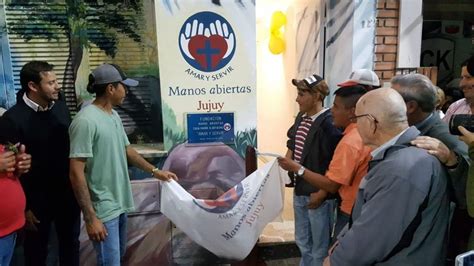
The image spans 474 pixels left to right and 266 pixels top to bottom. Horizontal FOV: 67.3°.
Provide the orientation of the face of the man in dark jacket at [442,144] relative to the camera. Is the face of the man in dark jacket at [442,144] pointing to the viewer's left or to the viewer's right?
to the viewer's left

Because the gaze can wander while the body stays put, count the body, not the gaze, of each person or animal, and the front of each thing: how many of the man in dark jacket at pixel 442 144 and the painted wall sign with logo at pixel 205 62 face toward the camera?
1

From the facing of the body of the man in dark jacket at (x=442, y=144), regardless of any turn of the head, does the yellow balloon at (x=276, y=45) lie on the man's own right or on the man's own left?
on the man's own right

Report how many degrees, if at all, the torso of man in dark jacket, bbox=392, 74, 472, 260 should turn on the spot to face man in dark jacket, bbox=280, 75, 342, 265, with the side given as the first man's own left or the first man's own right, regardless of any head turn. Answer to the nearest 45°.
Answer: approximately 45° to the first man's own right

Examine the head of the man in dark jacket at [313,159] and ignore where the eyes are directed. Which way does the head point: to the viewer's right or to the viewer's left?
to the viewer's left

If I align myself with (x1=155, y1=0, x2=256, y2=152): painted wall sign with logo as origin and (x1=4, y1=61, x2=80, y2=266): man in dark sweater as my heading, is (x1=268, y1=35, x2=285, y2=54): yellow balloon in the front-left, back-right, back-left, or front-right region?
back-right

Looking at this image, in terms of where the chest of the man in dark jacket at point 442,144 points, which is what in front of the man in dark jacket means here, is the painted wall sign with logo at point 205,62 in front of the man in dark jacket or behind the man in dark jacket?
in front

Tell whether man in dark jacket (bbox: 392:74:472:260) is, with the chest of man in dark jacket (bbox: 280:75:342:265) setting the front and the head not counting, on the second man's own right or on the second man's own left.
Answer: on the second man's own left

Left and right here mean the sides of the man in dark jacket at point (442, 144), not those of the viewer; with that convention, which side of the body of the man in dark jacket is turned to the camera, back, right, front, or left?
left

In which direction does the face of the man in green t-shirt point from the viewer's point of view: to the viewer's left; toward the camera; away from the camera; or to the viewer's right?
to the viewer's right

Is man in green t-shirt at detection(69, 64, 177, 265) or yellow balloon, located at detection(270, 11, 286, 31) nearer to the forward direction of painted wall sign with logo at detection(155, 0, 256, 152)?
the man in green t-shirt

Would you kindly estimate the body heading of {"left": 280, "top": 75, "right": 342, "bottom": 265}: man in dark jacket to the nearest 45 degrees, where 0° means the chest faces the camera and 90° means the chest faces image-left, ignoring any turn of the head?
approximately 45°

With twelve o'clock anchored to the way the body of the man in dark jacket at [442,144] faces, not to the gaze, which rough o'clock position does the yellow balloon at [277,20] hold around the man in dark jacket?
The yellow balloon is roughly at 2 o'clock from the man in dark jacket.
